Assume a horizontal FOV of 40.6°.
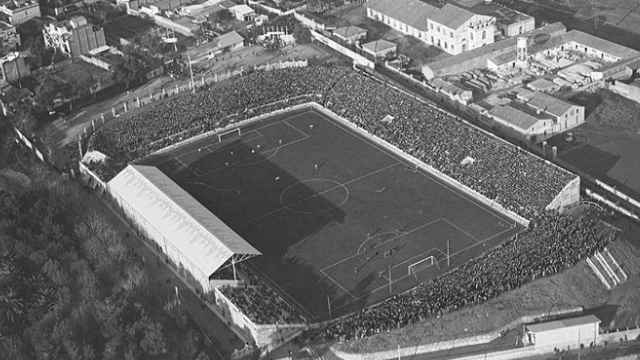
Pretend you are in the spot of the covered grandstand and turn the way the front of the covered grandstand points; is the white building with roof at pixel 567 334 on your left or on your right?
on your right

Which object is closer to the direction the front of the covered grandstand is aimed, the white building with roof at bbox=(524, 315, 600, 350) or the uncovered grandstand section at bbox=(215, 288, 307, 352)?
the white building with roof

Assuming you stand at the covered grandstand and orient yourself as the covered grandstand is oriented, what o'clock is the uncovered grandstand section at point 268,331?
The uncovered grandstand section is roughly at 4 o'clock from the covered grandstand.

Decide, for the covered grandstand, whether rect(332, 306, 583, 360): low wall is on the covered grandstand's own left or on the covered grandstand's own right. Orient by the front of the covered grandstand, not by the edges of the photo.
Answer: on the covered grandstand's own right

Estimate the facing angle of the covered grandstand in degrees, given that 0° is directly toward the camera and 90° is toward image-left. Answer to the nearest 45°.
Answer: approximately 225°
